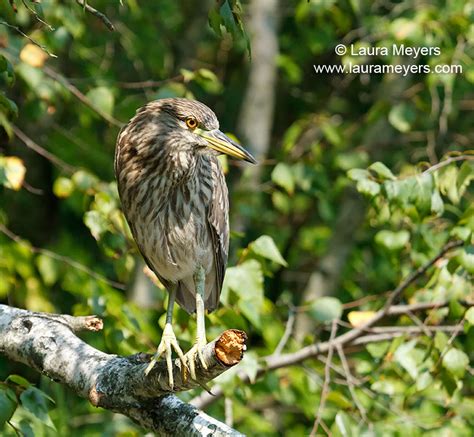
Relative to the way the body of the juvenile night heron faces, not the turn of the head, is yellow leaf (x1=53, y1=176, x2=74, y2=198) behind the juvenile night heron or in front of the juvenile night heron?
behind

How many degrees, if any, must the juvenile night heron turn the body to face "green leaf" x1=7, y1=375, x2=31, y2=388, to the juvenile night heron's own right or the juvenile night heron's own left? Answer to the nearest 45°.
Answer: approximately 45° to the juvenile night heron's own right

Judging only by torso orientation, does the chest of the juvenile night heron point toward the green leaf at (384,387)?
no

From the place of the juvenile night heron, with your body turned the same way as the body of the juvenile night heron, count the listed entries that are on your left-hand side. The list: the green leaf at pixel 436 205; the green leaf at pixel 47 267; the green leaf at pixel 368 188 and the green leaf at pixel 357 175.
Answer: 3

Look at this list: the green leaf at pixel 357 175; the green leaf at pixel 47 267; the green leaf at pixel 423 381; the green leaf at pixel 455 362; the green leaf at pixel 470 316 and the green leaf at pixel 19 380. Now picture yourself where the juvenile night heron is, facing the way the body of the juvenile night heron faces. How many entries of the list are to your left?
4

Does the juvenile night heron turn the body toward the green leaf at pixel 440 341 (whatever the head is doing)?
no

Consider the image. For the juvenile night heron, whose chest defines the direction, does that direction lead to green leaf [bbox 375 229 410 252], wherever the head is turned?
no

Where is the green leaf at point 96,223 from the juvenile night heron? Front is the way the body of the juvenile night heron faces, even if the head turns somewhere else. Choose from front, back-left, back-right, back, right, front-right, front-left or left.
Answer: back-right

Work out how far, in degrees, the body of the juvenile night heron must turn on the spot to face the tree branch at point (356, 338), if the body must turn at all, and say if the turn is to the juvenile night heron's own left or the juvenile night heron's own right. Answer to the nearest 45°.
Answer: approximately 135° to the juvenile night heron's own left

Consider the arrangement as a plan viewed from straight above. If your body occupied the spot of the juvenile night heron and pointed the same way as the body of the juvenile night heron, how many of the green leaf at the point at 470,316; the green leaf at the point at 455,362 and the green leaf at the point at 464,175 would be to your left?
3

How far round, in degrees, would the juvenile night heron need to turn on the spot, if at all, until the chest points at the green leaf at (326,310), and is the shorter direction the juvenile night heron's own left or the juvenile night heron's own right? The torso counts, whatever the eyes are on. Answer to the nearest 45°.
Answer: approximately 135° to the juvenile night heron's own left

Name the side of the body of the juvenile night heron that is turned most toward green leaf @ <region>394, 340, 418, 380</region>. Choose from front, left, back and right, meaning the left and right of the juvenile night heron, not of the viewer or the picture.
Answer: left

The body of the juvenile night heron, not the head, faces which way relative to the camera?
toward the camera

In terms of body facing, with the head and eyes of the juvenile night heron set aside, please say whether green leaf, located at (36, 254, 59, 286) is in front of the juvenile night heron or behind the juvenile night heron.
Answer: behind

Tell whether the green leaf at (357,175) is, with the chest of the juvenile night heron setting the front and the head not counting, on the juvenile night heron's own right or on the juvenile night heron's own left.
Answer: on the juvenile night heron's own left
